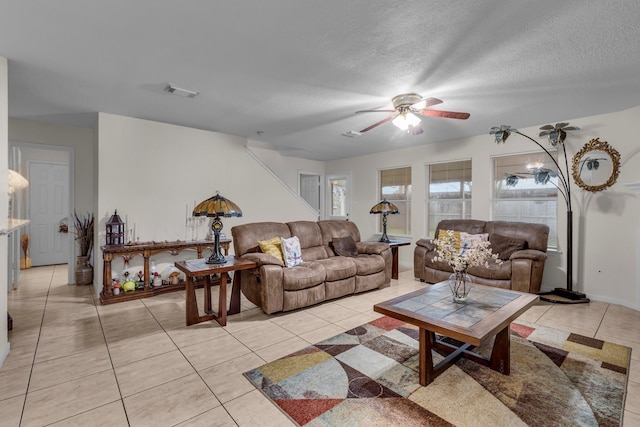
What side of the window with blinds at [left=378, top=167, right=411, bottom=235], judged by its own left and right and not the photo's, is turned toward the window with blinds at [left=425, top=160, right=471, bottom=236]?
left

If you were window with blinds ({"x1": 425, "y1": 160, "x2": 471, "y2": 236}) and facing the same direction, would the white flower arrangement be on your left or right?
on your left

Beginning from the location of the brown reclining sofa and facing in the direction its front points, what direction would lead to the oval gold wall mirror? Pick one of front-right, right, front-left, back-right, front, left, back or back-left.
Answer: front-left

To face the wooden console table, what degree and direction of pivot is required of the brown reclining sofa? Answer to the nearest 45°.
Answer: approximately 135° to its right

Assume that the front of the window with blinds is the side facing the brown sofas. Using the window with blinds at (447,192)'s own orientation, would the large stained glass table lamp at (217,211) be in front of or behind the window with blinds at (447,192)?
in front

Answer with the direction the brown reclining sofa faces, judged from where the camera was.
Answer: facing the viewer and to the right of the viewer

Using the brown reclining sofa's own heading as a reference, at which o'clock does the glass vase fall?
The glass vase is roughly at 12 o'clock from the brown reclining sofa.

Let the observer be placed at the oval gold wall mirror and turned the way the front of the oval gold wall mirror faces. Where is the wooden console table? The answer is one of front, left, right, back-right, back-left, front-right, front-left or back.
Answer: front-right

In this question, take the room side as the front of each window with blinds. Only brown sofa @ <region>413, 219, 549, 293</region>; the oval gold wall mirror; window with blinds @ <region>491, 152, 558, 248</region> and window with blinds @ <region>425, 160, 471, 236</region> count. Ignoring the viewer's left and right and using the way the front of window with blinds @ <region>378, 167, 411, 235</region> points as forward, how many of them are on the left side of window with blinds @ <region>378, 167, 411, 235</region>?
4

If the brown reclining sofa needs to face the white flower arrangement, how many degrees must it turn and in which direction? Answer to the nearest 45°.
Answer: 0° — it already faces it

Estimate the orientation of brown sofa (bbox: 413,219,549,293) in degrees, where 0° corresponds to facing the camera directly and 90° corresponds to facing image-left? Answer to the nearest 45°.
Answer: approximately 45°
